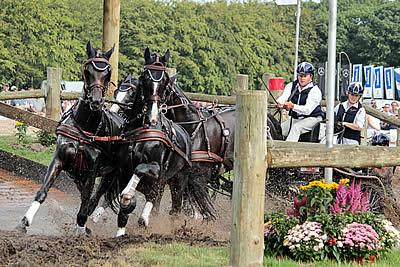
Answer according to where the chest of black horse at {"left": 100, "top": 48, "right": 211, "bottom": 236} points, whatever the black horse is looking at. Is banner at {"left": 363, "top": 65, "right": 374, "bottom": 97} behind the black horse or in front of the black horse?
behind

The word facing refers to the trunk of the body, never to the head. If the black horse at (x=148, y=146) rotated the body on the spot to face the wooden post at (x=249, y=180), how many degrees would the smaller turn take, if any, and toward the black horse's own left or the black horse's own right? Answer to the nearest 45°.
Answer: approximately 45° to the black horse's own left

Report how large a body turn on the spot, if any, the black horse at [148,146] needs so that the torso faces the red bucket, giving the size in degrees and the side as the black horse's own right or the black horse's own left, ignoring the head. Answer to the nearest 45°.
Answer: approximately 180°

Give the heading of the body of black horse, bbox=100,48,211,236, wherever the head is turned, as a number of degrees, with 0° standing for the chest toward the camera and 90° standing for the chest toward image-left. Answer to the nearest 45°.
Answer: approximately 45°

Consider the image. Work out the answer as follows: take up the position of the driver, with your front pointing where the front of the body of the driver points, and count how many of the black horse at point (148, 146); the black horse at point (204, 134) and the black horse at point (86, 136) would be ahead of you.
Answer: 3

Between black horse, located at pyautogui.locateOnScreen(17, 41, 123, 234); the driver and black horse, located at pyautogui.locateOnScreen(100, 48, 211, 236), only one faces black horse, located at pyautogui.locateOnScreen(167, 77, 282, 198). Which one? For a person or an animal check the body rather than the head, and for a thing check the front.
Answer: the driver

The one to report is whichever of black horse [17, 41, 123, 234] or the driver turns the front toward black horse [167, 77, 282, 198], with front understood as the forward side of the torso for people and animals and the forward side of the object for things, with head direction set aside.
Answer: the driver

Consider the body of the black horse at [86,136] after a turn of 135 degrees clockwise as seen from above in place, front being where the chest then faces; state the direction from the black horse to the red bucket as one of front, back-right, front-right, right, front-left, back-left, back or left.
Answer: right

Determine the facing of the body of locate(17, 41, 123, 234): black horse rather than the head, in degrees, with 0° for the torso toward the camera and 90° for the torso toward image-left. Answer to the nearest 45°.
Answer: approximately 0°

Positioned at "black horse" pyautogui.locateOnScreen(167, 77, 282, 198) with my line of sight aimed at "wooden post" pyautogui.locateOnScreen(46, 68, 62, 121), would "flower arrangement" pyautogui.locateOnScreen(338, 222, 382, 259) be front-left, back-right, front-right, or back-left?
back-left

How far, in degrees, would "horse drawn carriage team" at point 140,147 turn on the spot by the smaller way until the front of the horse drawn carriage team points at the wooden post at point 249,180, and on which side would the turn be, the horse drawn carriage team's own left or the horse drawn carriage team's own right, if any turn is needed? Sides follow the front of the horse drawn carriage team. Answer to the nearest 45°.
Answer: approximately 90° to the horse drawn carriage team's own left

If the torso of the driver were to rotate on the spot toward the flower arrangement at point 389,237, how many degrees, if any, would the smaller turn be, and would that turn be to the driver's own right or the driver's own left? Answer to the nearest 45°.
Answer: approximately 45° to the driver's own left
